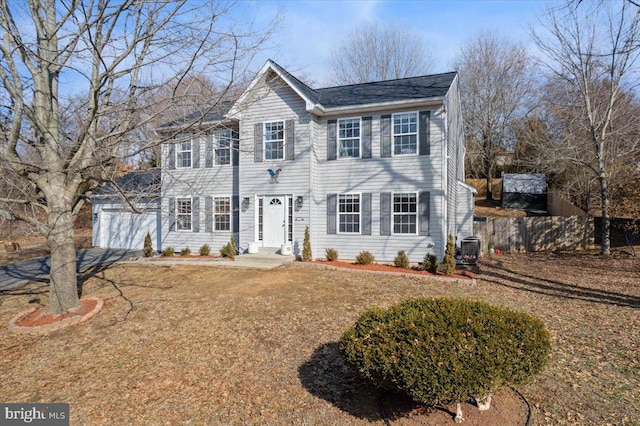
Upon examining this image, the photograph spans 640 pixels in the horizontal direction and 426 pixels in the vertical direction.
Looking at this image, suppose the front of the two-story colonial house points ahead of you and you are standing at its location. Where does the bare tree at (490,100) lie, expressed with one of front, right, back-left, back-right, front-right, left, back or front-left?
back

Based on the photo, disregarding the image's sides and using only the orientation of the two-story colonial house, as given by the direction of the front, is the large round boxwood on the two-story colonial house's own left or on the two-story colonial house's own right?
on the two-story colonial house's own left

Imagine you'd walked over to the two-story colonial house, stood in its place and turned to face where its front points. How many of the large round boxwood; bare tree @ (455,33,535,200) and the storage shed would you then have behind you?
2

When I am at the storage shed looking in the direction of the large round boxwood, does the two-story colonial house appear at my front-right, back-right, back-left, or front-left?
front-right

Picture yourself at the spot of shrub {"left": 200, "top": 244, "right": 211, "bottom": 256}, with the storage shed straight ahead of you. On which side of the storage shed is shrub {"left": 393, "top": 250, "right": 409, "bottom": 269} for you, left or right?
right

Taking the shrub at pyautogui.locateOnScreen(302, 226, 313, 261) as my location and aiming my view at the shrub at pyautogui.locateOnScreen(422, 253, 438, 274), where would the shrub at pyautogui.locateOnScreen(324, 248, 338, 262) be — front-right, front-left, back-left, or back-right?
front-left

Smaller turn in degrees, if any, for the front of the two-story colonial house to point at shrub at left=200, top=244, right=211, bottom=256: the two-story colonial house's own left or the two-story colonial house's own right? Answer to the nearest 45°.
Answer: approximately 45° to the two-story colonial house's own right

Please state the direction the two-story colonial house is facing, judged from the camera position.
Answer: facing the viewer and to the left of the viewer
